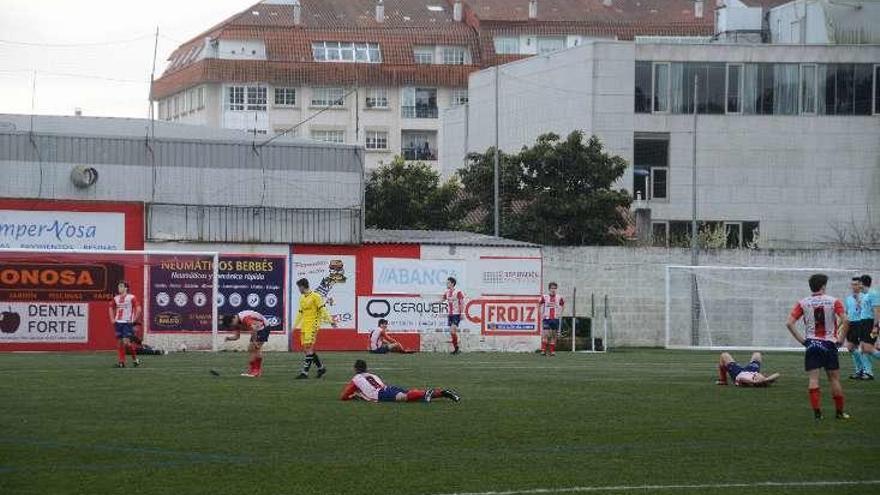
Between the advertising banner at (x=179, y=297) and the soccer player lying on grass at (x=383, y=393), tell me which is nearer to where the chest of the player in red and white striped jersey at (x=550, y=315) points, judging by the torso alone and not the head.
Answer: the soccer player lying on grass

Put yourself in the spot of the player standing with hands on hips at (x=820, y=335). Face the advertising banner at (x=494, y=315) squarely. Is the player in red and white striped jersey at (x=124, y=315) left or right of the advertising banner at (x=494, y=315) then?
left

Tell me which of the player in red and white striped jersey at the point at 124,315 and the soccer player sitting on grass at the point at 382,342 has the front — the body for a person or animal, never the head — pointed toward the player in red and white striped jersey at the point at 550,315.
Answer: the soccer player sitting on grass

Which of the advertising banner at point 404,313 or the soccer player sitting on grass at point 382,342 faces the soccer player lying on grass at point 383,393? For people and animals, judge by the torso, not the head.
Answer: the advertising banner

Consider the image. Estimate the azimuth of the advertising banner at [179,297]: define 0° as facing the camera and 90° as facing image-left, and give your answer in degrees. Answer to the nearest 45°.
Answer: approximately 0°

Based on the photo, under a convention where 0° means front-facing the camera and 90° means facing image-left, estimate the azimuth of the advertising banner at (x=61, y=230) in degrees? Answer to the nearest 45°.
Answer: approximately 0°

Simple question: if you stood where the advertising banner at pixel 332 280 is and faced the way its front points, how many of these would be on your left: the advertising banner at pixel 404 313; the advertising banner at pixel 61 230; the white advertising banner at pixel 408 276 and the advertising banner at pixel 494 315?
3

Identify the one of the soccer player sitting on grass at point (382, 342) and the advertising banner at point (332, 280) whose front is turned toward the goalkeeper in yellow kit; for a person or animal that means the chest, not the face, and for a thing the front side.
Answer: the advertising banner

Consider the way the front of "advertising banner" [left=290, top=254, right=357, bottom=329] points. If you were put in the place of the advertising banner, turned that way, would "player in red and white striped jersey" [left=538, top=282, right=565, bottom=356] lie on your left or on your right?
on your left

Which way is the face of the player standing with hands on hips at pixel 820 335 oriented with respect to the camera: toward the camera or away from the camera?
away from the camera

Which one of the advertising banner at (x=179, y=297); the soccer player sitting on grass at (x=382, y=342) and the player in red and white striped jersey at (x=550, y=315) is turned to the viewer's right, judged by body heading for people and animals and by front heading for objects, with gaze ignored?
the soccer player sitting on grass

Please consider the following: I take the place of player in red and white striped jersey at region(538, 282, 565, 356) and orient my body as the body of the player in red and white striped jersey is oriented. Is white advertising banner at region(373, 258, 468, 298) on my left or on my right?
on my right
